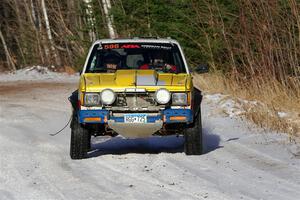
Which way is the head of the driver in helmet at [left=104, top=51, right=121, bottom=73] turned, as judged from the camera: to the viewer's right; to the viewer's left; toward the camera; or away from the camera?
toward the camera

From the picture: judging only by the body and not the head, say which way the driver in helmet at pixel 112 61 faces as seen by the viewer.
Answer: toward the camera

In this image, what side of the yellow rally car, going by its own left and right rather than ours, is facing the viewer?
front
